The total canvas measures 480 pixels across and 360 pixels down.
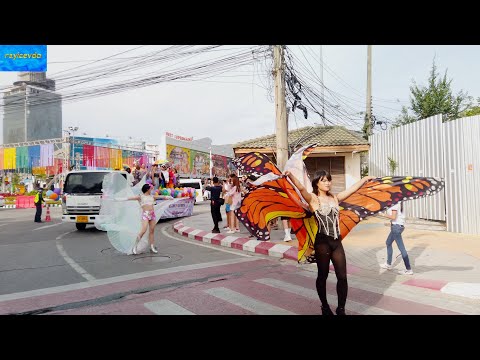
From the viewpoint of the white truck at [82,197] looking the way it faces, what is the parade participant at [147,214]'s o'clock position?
The parade participant is roughly at 10 o'clock from the white truck.

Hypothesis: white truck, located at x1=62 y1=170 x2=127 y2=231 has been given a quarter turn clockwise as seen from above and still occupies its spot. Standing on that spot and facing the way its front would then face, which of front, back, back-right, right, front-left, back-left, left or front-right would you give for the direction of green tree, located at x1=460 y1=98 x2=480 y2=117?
back-right

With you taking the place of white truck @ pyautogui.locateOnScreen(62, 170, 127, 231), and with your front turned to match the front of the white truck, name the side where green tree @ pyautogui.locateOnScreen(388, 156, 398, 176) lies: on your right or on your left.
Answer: on your left

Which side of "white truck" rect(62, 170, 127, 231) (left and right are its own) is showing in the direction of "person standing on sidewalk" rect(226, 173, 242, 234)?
left

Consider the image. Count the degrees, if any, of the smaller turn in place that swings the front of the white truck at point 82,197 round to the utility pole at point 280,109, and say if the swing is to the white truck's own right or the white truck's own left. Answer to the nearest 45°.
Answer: approximately 90° to the white truck's own left

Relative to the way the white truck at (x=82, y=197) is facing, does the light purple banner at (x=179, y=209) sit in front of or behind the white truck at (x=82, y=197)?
behind

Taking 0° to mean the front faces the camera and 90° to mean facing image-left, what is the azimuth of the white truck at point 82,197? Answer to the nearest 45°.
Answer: approximately 45°

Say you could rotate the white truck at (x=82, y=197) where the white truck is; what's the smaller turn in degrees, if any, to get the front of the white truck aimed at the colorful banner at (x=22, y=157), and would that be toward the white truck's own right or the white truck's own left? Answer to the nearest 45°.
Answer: approximately 135° to the white truck's own right

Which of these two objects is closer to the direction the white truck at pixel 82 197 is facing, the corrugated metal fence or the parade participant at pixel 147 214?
the parade participant

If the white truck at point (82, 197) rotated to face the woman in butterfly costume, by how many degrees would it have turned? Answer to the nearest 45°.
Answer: approximately 45° to its left

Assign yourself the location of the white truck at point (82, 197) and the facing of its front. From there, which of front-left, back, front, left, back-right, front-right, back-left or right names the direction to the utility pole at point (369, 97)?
back-left

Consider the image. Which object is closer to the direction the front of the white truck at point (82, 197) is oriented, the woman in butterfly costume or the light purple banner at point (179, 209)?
the woman in butterfly costume
